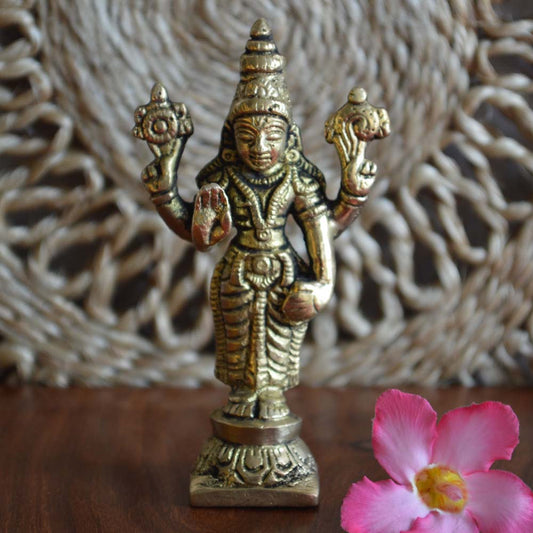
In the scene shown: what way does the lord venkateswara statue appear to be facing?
toward the camera
